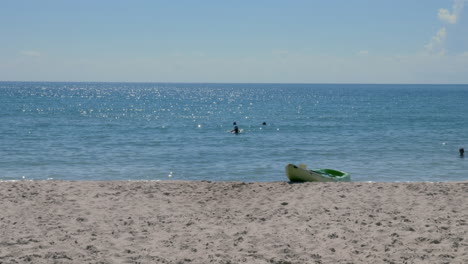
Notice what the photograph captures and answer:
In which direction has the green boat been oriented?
to the viewer's left
